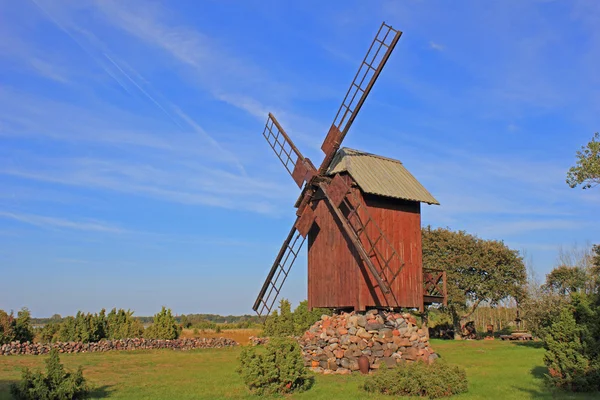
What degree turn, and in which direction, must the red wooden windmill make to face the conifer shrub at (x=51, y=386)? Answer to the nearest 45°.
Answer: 0° — it already faces it

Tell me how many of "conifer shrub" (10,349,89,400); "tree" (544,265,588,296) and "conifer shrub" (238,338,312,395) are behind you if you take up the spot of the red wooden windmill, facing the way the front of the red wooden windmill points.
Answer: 1

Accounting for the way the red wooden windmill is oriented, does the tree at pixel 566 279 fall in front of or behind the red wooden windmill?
behind

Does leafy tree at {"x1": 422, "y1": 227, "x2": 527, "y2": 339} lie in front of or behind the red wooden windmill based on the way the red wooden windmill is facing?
behind

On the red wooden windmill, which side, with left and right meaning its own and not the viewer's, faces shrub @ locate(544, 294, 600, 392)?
left

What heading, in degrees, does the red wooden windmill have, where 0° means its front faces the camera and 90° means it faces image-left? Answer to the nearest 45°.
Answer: approximately 45°
